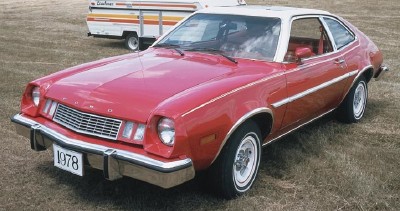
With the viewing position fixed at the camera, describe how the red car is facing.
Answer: facing the viewer and to the left of the viewer

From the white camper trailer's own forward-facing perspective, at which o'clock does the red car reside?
The red car is roughly at 3 o'clock from the white camper trailer.

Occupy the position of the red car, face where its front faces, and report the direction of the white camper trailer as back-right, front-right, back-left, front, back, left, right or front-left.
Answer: back-right

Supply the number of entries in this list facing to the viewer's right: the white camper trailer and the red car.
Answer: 1

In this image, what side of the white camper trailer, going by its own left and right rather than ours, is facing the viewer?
right
